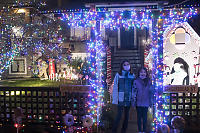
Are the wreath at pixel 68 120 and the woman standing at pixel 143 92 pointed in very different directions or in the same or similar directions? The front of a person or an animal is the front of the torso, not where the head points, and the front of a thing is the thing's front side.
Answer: same or similar directions

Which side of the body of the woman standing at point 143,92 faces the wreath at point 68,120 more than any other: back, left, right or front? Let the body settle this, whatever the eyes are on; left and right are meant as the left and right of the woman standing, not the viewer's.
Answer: right

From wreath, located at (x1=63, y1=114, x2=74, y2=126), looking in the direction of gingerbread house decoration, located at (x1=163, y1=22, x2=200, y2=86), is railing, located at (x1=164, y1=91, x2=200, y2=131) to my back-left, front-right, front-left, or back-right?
front-right

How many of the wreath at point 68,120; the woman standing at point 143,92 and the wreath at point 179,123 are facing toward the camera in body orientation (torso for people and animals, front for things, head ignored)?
3

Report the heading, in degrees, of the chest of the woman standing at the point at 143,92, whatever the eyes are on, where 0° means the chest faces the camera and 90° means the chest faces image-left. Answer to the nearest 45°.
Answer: approximately 0°

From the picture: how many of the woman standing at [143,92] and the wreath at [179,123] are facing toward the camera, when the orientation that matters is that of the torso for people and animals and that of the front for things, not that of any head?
2

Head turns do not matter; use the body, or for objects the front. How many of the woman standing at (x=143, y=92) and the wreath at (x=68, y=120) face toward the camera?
2

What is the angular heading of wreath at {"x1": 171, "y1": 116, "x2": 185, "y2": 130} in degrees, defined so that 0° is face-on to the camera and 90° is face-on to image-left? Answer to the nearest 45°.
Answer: approximately 0°

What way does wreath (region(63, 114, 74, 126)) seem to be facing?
toward the camera

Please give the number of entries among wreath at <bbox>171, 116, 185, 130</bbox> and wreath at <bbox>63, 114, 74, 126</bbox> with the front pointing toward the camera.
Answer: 2

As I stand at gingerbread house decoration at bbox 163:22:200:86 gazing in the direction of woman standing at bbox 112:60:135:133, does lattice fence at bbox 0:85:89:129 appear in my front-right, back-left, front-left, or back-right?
front-right
